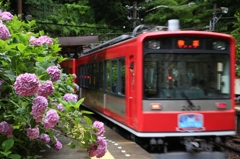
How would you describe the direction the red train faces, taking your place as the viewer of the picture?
facing the viewer and to the right of the viewer

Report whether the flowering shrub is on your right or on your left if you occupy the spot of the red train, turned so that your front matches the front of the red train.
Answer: on your right
